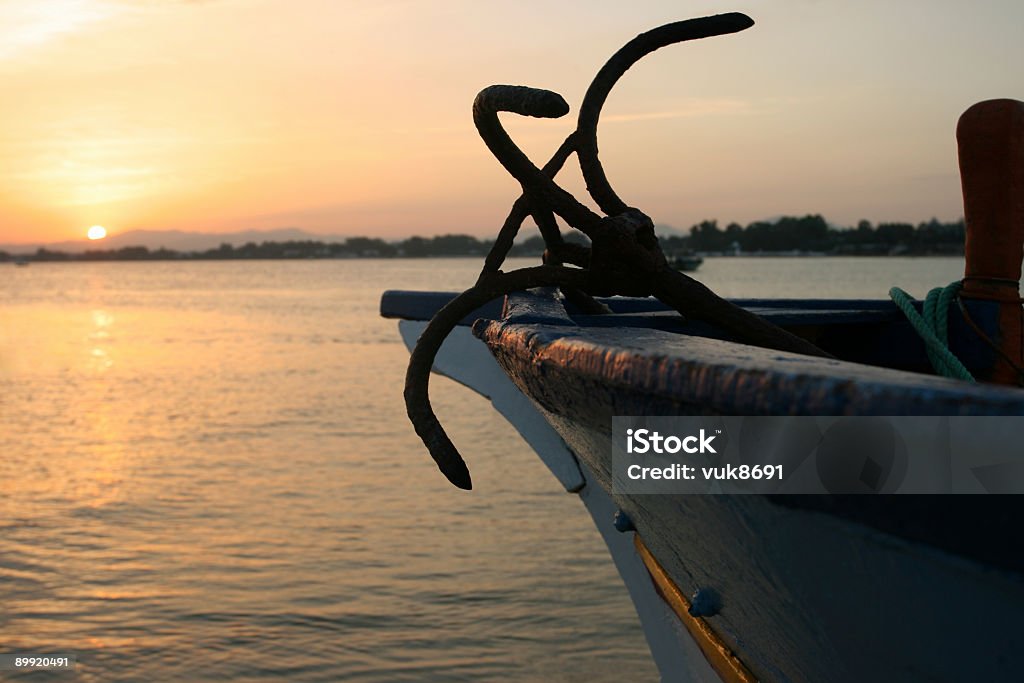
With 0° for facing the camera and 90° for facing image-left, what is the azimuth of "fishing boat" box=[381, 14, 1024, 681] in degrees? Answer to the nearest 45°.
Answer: approximately 90°
